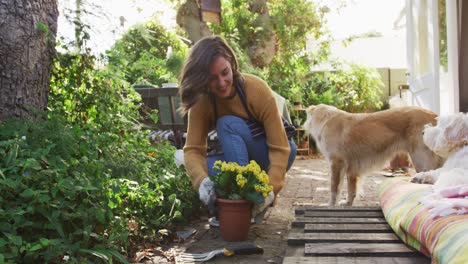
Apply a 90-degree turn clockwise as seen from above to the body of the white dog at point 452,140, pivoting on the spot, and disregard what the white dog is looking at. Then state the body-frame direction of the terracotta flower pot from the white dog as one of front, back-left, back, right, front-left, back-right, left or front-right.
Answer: left

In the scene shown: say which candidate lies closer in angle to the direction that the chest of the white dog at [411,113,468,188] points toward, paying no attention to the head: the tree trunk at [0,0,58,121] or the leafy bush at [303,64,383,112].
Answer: the tree trunk

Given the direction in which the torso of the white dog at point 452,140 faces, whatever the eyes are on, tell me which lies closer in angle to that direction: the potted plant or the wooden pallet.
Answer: the potted plant

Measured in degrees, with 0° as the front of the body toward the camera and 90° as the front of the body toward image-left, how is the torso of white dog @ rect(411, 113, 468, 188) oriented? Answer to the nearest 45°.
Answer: approximately 90°

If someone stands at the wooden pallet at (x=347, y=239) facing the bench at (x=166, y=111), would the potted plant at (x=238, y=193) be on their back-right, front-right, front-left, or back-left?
front-left

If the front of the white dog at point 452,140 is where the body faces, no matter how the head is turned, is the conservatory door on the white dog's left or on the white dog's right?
on the white dog's right
